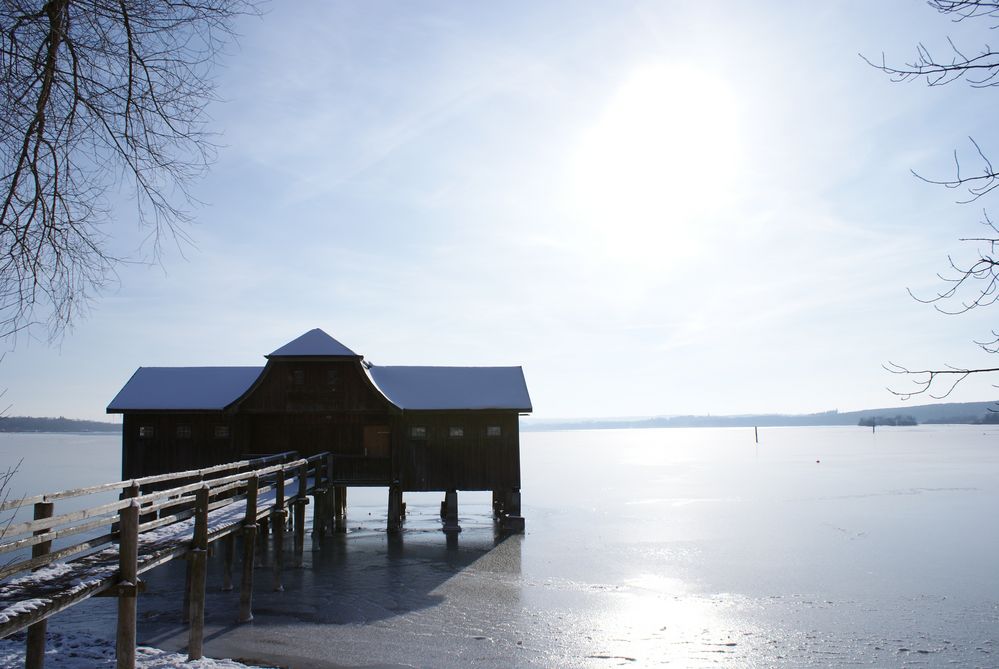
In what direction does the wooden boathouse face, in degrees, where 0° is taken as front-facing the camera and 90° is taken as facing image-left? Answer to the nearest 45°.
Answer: approximately 0°

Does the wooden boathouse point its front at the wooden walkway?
yes
